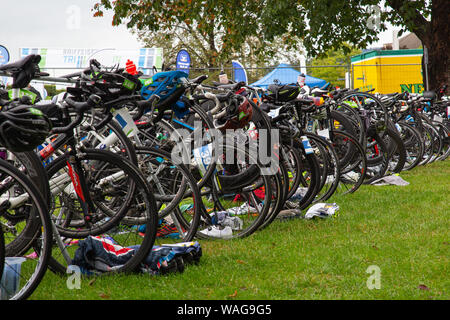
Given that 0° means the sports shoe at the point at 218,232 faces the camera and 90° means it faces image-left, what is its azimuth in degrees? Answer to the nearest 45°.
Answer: approximately 90°

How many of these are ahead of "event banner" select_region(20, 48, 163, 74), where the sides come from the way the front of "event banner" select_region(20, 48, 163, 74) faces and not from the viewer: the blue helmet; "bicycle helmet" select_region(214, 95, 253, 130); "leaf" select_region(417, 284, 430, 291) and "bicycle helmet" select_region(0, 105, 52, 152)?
4

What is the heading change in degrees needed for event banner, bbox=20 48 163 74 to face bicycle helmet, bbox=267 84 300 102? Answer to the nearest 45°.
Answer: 0° — it already faces it

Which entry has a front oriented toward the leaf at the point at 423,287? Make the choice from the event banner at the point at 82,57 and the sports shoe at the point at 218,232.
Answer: the event banner

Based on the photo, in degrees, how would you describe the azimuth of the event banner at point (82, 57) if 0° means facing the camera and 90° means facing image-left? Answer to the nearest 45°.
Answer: approximately 0°

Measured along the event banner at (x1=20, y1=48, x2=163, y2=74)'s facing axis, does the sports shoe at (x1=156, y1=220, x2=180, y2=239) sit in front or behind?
in front

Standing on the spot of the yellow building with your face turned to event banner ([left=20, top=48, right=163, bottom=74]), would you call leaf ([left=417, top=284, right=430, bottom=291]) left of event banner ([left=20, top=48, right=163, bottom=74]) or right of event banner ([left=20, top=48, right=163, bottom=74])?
left

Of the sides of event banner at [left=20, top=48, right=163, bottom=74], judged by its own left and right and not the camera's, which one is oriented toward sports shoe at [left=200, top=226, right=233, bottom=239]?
front

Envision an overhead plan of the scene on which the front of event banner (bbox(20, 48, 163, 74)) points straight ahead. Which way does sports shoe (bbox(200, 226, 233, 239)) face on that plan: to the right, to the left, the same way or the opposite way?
to the right

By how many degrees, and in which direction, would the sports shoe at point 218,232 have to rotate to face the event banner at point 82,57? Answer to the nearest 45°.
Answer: approximately 90° to its right
